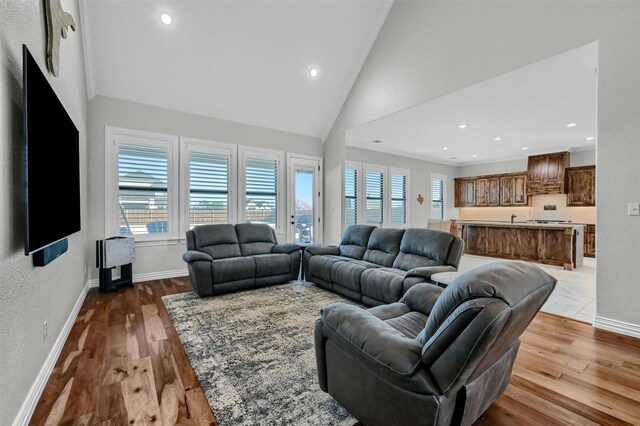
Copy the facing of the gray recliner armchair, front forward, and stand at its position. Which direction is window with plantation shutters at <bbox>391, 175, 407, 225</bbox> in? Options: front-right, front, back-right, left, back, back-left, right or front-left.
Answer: front-right

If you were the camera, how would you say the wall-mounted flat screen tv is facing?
facing to the right of the viewer

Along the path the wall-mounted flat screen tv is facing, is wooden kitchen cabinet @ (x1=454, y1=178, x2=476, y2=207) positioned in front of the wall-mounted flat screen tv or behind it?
in front

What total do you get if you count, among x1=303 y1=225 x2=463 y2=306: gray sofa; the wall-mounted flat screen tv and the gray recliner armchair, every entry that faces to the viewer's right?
1

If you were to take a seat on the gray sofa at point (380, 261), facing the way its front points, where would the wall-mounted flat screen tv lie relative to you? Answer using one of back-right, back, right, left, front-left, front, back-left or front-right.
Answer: front

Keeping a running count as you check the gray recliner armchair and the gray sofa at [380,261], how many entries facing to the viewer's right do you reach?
0

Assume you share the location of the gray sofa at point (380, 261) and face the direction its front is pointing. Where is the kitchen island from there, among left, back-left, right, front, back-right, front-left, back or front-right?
back

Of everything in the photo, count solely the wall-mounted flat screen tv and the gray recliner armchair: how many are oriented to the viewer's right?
1

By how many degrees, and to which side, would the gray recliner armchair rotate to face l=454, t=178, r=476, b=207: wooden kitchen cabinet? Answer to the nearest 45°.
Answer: approximately 45° to its right

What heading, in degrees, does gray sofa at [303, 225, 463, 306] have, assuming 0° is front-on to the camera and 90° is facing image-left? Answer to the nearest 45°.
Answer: approximately 45°
